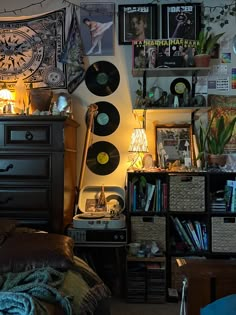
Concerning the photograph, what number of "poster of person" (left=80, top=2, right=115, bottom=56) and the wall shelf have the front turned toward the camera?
2
